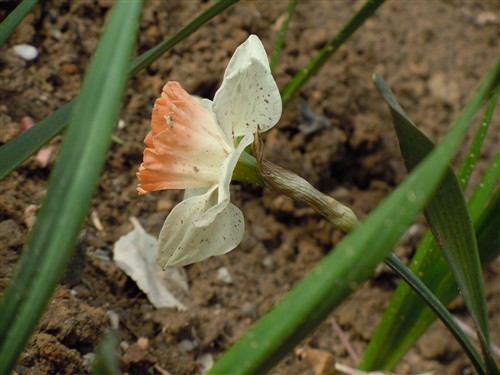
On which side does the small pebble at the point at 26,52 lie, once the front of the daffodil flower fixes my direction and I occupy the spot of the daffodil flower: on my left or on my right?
on my right

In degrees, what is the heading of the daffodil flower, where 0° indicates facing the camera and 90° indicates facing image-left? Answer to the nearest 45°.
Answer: approximately 90°
